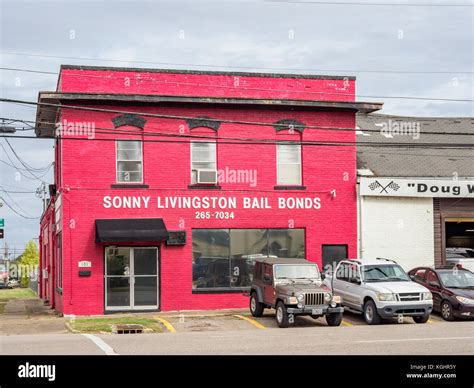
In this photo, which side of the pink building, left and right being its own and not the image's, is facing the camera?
front

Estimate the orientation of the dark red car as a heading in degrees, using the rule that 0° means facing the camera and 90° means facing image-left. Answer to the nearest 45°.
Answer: approximately 315°

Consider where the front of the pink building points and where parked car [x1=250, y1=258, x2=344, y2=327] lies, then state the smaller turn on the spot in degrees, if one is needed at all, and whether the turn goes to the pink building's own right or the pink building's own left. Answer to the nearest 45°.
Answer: approximately 45° to the pink building's own left

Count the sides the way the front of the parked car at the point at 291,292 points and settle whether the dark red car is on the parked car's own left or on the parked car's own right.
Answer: on the parked car's own left

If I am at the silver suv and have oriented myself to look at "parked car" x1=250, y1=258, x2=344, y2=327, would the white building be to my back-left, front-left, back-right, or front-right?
back-right

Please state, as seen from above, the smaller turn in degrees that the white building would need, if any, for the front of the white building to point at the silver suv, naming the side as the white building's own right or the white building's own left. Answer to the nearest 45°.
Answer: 0° — it already faces it

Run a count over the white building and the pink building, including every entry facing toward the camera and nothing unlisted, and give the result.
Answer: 2

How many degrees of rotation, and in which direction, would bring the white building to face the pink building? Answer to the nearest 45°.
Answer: approximately 45° to its right

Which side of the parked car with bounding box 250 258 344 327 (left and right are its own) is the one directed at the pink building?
back

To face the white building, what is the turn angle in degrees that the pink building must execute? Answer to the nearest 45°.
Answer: approximately 90° to its left

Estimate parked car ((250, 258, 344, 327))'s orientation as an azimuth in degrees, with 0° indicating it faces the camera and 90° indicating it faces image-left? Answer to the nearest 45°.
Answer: approximately 315°

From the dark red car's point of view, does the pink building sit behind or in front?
behind

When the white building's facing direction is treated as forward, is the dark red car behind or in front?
in front
